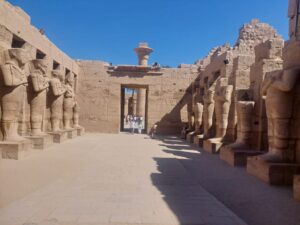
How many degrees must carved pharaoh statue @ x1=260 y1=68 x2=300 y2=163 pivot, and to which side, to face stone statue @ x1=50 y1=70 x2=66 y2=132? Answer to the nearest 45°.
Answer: approximately 45° to its right

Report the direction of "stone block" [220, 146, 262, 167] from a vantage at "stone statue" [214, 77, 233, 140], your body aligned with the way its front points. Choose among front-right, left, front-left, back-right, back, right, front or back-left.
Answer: front-left

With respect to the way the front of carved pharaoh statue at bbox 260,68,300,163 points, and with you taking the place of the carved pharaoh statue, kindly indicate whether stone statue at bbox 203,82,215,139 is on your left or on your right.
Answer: on your right

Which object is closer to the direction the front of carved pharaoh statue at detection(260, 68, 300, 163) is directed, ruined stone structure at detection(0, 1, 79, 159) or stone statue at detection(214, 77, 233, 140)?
the ruined stone structure

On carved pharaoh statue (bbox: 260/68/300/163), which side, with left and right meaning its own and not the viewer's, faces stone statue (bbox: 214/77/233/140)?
right

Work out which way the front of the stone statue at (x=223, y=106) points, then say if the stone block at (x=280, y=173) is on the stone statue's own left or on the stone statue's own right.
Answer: on the stone statue's own left

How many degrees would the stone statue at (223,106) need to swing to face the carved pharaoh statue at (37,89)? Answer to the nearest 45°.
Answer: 0° — it already faces it

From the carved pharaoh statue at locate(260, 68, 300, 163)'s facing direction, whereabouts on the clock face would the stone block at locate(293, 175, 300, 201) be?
The stone block is roughly at 10 o'clock from the carved pharaoh statue.

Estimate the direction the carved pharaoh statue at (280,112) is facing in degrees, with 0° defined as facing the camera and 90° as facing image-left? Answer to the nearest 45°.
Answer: approximately 45°

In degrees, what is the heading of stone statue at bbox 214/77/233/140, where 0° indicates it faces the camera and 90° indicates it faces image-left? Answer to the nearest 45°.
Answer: approximately 45°

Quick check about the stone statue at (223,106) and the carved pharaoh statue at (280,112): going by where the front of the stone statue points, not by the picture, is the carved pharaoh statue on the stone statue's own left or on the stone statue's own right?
on the stone statue's own left

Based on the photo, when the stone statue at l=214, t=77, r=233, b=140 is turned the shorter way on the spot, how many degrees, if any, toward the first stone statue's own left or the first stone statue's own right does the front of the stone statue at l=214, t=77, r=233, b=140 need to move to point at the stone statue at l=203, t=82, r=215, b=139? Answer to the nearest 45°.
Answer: approximately 135° to the first stone statue's own right
